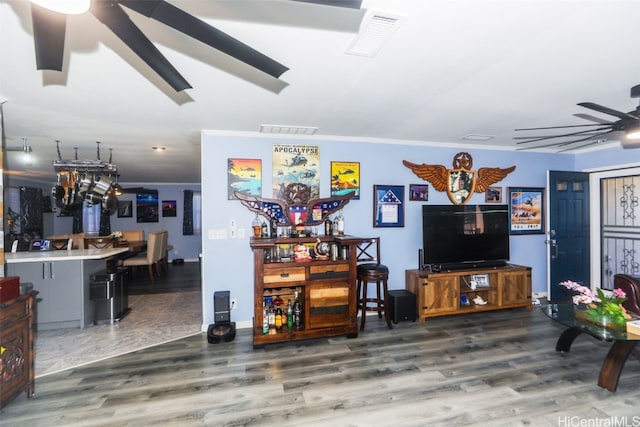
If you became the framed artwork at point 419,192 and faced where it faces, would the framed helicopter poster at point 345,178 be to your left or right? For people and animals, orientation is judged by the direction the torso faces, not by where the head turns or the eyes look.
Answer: on your right

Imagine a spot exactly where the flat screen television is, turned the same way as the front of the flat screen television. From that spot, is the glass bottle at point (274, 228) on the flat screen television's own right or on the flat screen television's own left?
on the flat screen television's own right

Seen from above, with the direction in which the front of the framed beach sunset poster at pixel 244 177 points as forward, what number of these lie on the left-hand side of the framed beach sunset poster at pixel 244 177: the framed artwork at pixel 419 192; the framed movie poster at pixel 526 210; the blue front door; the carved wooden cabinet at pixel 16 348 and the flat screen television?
4

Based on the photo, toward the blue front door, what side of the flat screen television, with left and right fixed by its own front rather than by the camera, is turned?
left

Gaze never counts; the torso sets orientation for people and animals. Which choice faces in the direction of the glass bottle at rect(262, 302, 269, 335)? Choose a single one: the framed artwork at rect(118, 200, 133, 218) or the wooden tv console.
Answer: the framed artwork

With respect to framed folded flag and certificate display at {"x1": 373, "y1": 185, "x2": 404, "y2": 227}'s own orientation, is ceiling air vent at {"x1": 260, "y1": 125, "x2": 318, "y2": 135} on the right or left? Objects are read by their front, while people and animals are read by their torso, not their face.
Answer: on its right

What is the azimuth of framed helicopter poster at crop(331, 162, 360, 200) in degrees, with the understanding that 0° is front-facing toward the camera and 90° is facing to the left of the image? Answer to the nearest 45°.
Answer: approximately 0°

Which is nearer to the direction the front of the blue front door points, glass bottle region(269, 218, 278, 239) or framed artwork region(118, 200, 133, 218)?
the glass bottle

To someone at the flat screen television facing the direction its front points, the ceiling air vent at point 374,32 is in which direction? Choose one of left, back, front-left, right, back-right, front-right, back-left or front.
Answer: front-right

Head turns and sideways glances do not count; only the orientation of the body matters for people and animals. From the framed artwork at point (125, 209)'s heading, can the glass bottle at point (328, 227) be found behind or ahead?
ahead

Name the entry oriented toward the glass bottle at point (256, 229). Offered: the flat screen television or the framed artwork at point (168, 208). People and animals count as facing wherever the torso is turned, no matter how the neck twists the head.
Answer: the framed artwork

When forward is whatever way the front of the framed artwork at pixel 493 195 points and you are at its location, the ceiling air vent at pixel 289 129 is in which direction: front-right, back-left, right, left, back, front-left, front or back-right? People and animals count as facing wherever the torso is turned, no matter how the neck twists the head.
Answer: front-right
